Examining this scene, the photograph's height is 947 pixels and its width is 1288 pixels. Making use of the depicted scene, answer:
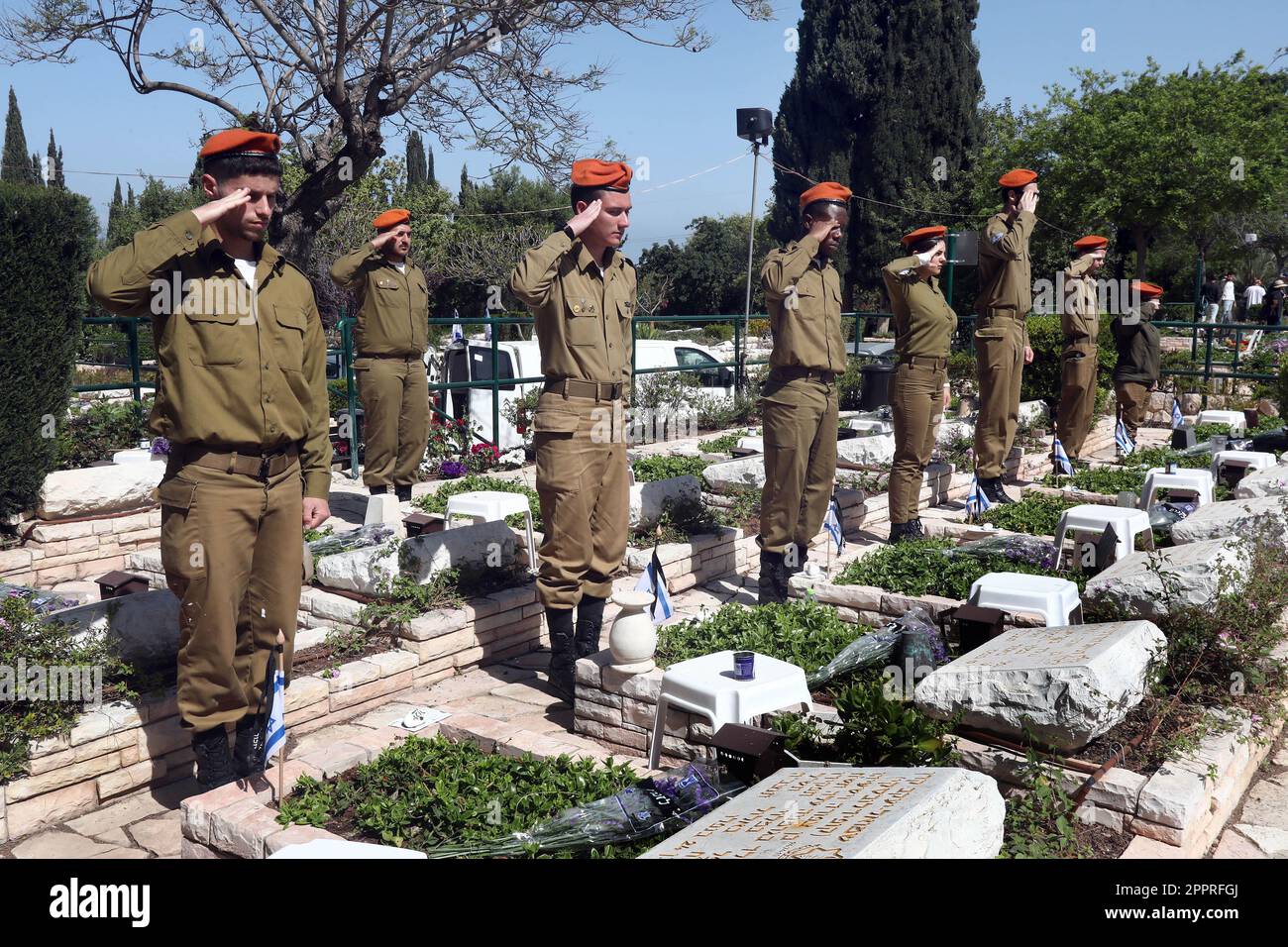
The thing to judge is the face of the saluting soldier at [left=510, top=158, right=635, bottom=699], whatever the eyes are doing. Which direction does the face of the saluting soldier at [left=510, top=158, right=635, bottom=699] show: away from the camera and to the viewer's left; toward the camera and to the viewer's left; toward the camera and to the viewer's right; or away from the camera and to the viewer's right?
toward the camera and to the viewer's right

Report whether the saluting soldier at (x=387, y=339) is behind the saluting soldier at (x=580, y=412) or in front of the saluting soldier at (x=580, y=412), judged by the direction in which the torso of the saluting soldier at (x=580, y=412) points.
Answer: behind

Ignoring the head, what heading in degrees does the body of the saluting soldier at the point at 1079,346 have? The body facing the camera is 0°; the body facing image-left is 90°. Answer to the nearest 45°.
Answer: approximately 315°

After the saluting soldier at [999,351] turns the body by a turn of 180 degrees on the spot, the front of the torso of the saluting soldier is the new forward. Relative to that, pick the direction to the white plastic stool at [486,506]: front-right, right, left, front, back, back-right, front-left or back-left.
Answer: left

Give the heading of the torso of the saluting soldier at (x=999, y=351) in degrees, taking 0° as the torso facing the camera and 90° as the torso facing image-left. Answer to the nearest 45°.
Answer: approximately 315°

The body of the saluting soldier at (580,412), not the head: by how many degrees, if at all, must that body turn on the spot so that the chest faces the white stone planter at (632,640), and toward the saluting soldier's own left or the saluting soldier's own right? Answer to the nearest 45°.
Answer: approximately 45° to the saluting soldier's own right

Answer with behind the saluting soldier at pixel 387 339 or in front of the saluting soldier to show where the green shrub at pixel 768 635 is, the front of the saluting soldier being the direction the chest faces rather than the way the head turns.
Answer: in front

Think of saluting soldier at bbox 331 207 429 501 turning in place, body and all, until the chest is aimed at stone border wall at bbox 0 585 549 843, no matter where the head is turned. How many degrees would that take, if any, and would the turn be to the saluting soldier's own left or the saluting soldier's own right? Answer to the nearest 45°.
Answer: approximately 45° to the saluting soldier's own right

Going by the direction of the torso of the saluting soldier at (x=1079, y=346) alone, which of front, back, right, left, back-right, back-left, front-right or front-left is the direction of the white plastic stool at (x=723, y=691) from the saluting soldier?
front-right
